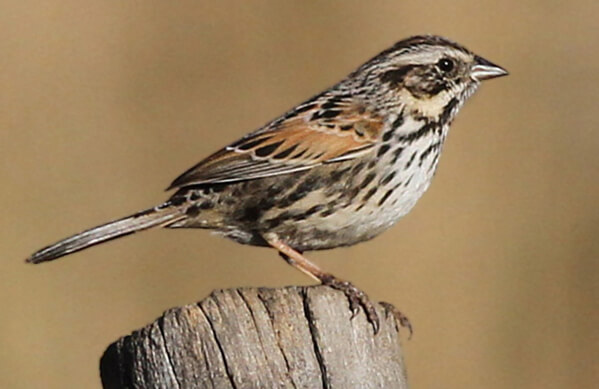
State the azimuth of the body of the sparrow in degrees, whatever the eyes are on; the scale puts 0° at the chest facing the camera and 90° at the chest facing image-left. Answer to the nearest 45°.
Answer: approximately 270°
